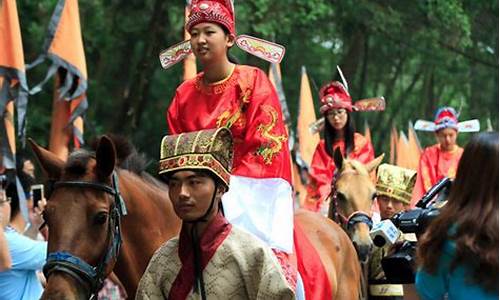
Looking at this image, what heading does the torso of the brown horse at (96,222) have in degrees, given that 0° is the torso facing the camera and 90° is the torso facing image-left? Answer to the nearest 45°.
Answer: approximately 45°

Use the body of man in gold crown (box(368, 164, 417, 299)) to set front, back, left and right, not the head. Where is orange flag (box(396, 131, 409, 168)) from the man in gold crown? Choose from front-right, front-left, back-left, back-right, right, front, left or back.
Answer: back-right

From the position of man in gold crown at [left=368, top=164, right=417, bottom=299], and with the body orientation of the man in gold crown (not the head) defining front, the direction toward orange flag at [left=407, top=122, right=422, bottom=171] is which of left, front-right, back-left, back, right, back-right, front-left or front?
back-right

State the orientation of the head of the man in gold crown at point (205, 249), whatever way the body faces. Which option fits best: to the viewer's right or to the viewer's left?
to the viewer's left

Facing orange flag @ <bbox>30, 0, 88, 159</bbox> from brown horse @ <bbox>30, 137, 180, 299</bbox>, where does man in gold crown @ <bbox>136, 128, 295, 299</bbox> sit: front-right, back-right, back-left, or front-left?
back-right

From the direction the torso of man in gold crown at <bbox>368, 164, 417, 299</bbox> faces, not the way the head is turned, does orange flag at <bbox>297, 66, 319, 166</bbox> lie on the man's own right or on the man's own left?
on the man's own right

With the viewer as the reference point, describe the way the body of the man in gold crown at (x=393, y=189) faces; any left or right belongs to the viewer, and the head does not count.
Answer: facing the viewer and to the left of the viewer

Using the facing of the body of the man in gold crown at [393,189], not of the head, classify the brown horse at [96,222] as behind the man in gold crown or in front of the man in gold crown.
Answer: in front
